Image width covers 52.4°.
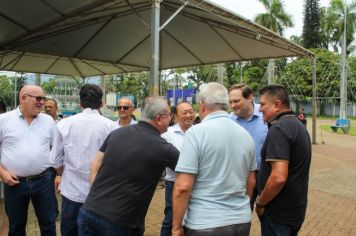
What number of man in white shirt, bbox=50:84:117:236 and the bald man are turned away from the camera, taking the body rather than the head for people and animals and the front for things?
1

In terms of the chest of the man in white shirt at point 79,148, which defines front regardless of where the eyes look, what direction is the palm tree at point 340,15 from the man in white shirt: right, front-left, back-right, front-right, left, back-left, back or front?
front-right

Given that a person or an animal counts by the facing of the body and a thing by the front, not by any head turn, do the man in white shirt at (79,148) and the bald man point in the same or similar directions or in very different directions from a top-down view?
very different directions

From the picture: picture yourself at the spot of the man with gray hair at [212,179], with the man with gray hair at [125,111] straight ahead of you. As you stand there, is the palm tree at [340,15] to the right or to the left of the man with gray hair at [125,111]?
right

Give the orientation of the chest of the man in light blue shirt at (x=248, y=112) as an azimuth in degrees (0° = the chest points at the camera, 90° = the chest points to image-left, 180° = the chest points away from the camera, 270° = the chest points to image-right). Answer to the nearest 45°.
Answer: approximately 45°

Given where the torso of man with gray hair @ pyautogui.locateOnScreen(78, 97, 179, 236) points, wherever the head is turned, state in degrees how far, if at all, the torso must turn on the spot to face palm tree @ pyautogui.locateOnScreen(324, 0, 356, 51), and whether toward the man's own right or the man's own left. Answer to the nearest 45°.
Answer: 0° — they already face it

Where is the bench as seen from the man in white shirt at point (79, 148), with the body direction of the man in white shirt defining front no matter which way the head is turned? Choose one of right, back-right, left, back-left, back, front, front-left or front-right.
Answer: front-right

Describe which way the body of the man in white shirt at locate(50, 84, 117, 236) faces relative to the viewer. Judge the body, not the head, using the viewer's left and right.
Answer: facing away from the viewer

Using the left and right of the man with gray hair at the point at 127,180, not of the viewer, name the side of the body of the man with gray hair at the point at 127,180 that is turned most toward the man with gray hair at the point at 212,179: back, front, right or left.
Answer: right

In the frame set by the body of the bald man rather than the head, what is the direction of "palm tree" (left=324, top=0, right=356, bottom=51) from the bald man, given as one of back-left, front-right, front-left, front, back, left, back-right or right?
back-left

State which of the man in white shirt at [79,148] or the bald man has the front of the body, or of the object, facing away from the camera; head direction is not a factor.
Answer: the man in white shirt

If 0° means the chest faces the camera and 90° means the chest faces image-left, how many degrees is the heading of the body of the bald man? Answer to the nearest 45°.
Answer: approximately 0°

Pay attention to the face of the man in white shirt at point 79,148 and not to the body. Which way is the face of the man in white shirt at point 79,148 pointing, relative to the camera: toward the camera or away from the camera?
away from the camera

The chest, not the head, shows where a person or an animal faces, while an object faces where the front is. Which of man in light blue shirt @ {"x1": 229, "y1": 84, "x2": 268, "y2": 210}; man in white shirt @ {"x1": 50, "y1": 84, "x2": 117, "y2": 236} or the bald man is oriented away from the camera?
the man in white shirt

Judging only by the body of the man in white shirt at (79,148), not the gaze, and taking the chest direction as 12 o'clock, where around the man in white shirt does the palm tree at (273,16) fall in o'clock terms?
The palm tree is roughly at 1 o'clock from the man in white shirt.

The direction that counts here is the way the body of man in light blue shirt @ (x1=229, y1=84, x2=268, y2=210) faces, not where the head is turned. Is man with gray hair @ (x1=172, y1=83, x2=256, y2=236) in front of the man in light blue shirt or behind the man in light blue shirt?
in front
